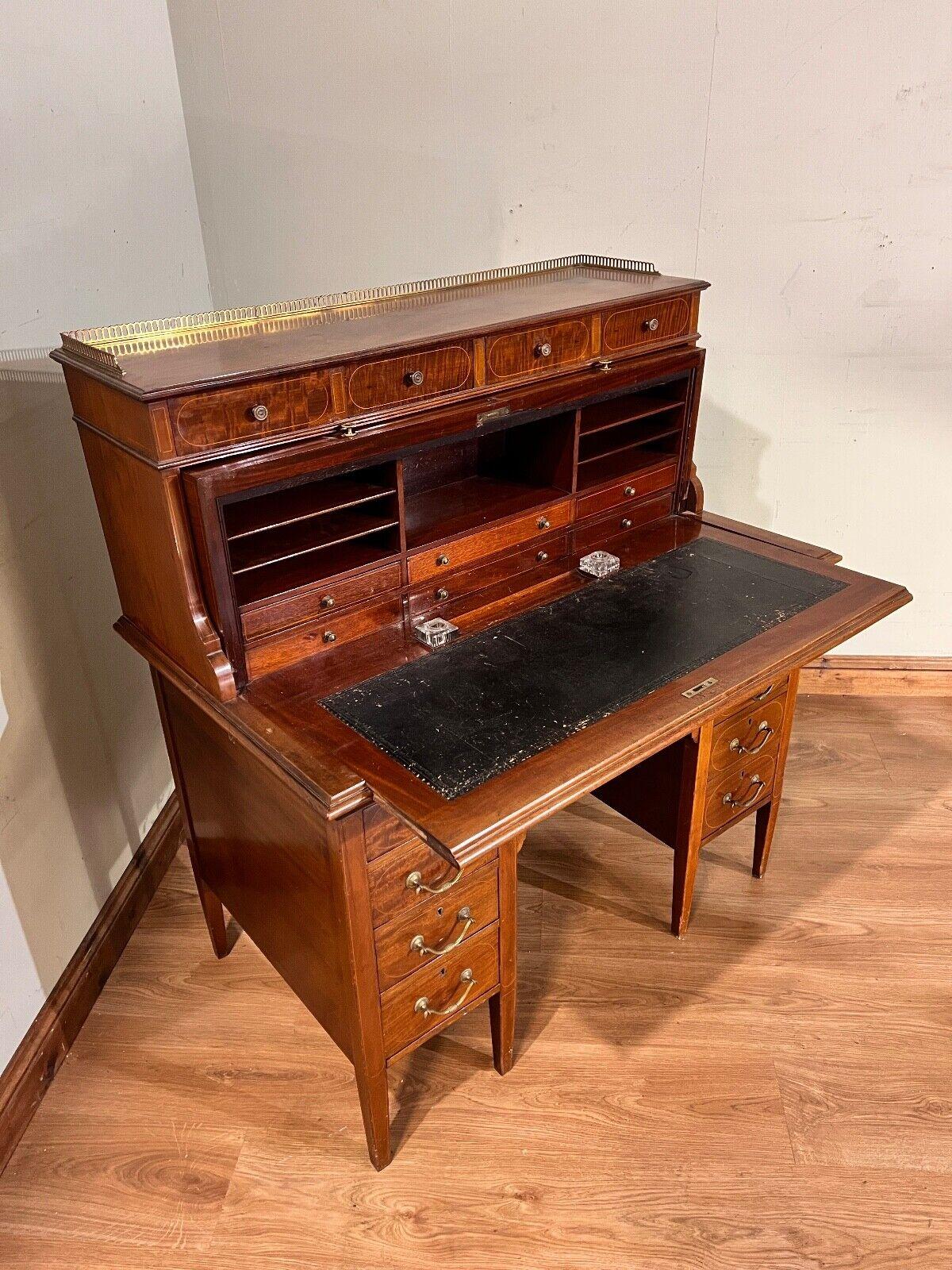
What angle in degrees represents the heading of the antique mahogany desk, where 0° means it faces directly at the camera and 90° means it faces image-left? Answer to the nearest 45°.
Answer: approximately 315°
